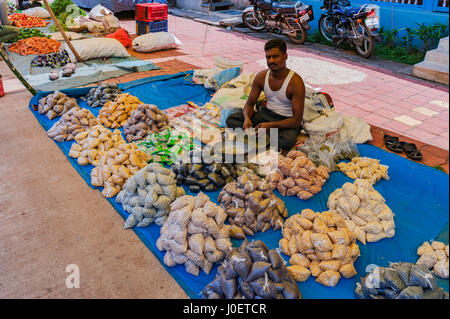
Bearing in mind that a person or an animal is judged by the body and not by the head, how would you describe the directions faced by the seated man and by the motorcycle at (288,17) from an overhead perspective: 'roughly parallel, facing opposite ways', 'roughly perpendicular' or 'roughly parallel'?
roughly perpendicular

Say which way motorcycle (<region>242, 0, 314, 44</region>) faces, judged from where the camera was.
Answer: facing away from the viewer and to the left of the viewer

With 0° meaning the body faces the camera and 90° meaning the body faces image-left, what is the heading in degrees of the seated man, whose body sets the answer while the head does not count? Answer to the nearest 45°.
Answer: approximately 45°

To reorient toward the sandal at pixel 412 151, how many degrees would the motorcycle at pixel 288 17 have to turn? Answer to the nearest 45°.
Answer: approximately 135° to its left

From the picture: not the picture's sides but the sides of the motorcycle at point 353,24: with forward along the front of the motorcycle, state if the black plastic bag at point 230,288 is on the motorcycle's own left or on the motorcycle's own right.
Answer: on the motorcycle's own left
